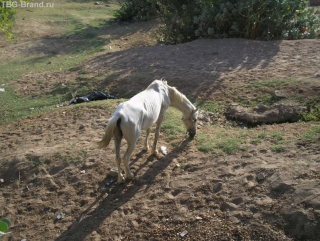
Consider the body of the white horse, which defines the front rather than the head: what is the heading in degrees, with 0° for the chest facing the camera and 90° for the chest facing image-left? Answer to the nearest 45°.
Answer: approximately 225°

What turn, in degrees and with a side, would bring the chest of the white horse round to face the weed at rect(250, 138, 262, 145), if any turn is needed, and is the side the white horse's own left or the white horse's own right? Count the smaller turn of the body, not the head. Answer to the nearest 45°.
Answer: approximately 45° to the white horse's own right

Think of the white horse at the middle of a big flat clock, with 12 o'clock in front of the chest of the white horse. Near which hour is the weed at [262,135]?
The weed is roughly at 1 o'clock from the white horse.

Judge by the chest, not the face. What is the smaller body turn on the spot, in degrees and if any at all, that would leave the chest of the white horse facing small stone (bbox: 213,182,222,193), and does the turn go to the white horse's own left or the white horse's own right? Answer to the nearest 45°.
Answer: approximately 90° to the white horse's own right

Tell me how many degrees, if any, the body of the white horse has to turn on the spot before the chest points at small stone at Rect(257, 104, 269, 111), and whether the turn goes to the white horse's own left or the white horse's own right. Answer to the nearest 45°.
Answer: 0° — it already faces it
